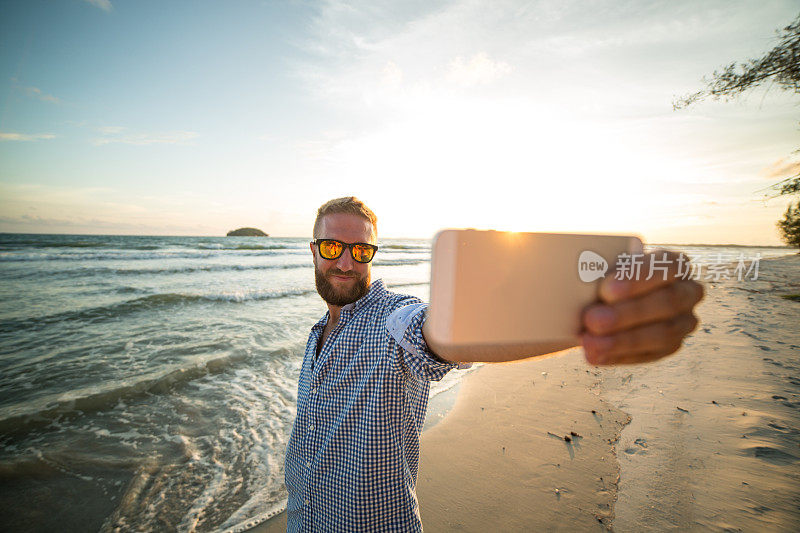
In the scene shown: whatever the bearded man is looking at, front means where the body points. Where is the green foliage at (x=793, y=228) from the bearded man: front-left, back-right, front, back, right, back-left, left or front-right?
back

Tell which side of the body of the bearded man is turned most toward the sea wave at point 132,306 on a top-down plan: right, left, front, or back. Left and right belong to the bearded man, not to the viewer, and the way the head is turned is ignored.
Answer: right

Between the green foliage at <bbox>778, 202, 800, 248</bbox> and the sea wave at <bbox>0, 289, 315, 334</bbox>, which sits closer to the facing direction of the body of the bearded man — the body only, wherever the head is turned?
the sea wave

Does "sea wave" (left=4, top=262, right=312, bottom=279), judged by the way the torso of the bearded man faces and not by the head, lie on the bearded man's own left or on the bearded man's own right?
on the bearded man's own right

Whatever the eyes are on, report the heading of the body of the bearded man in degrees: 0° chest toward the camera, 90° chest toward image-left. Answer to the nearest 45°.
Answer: approximately 45°
